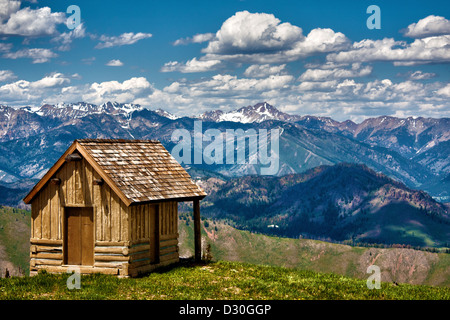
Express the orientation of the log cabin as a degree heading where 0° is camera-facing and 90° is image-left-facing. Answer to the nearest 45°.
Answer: approximately 45°
